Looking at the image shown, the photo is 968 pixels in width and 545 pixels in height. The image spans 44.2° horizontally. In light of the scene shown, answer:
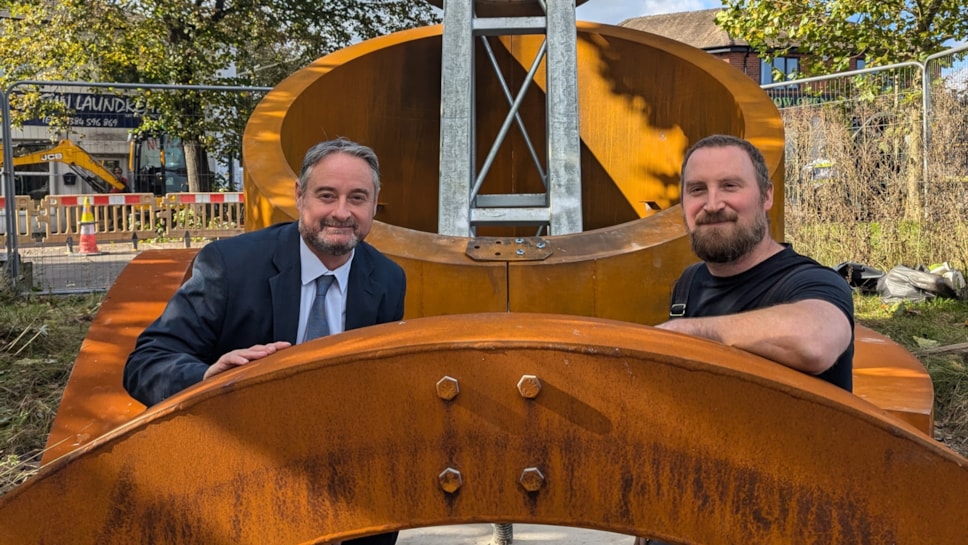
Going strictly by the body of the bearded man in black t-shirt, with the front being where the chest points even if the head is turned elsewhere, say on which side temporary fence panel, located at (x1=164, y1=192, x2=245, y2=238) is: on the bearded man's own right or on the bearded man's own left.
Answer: on the bearded man's own right

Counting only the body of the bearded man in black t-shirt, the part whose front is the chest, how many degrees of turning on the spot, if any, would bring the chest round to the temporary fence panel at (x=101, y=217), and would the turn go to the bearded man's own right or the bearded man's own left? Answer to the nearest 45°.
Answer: approximately 90° to the bearded man's own right

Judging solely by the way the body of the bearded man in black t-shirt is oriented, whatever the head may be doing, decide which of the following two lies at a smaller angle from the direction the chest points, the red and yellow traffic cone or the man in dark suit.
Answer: the man in dark suit

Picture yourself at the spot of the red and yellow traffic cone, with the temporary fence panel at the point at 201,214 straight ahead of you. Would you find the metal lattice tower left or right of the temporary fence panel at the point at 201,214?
right

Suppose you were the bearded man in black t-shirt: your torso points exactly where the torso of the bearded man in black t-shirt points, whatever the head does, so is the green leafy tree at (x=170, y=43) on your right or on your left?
on your right

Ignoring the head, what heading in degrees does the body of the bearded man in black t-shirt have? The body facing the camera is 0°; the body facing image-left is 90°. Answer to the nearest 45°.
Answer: approximately 45°

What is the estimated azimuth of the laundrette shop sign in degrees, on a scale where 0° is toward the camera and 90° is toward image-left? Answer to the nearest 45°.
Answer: approximately 0°

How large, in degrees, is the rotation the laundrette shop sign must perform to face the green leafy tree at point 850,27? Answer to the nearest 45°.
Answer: approximately 90° to its left
